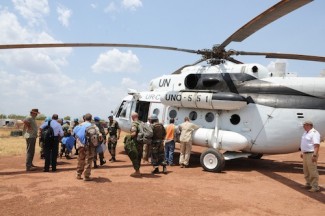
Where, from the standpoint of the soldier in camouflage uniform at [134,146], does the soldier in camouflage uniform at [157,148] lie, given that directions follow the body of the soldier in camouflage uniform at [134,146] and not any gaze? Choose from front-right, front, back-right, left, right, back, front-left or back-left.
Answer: back-right

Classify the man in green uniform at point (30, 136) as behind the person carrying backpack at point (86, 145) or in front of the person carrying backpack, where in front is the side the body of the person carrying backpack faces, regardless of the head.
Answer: in front

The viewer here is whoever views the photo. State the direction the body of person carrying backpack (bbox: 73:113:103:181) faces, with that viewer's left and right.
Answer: facing away from the viewer

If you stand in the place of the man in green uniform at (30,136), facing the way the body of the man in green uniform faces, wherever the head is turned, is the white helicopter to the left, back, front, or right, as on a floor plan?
front

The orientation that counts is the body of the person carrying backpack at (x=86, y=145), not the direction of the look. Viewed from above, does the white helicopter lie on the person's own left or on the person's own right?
on the person's own right

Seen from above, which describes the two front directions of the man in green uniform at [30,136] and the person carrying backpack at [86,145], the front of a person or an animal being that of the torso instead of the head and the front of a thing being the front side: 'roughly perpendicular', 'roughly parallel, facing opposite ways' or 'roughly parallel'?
roughly perpendicular

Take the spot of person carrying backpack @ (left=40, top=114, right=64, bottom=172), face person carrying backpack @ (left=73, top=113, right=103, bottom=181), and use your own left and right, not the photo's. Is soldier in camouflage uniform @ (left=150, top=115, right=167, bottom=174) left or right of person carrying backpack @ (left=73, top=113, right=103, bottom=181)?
left

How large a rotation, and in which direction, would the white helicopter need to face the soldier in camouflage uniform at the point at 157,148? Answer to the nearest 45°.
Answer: approximately 45° to its left

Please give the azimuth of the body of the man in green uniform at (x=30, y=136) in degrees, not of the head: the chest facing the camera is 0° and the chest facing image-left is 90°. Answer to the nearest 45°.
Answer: approximately 270°

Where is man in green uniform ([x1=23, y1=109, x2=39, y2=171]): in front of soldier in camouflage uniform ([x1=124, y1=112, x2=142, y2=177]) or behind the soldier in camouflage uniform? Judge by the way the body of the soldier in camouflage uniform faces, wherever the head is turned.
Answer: in front

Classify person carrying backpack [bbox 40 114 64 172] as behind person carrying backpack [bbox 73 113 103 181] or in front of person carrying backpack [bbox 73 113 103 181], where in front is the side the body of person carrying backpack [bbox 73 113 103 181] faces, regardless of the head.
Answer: in front
